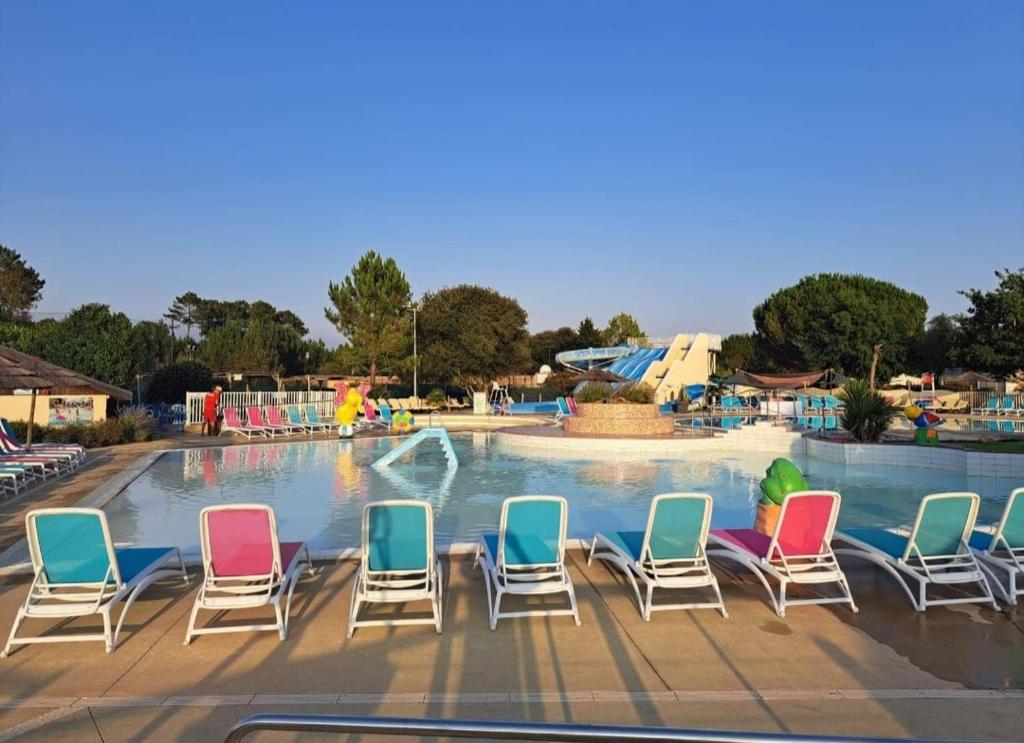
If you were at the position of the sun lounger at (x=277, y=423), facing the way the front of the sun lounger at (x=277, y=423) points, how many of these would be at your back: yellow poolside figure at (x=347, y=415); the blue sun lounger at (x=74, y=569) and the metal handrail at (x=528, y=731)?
0

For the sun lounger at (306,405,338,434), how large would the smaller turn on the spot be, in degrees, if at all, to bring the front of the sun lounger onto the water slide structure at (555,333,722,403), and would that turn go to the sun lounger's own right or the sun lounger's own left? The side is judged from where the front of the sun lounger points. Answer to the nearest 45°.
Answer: approximately 90° to the sun lounger's own left

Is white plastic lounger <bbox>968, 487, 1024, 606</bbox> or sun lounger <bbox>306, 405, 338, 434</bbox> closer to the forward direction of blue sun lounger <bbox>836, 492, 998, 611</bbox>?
the sun lounger

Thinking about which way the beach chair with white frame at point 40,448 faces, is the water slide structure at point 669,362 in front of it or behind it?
in front

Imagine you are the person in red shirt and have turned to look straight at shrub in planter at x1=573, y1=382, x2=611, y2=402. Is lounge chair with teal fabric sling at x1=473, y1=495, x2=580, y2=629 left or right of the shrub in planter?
right

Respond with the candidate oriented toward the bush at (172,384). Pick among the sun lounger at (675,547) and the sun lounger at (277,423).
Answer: the sun lounger at (675,547)

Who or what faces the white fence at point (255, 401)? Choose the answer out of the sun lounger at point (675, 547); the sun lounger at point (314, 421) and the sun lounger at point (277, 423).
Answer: the sun lounger at point (675, 547)

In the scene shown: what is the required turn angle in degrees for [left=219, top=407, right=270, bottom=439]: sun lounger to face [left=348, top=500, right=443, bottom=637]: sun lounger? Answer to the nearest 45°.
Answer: approximately 45° to its right

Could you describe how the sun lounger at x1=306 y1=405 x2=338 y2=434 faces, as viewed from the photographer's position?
facing the viewer and to the right of the viewer

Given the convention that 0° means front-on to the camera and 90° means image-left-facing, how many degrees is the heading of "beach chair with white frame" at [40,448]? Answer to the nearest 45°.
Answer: approximately 270°

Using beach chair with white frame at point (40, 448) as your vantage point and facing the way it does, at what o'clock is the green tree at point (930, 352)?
The green tree is roughly at 12 o'clock from the beach chair with white frame.

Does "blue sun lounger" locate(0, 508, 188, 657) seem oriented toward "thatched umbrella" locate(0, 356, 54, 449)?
no

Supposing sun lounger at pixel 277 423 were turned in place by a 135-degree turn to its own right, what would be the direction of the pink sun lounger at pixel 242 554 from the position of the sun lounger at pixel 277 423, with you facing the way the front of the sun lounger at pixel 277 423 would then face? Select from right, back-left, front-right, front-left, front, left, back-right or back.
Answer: left
